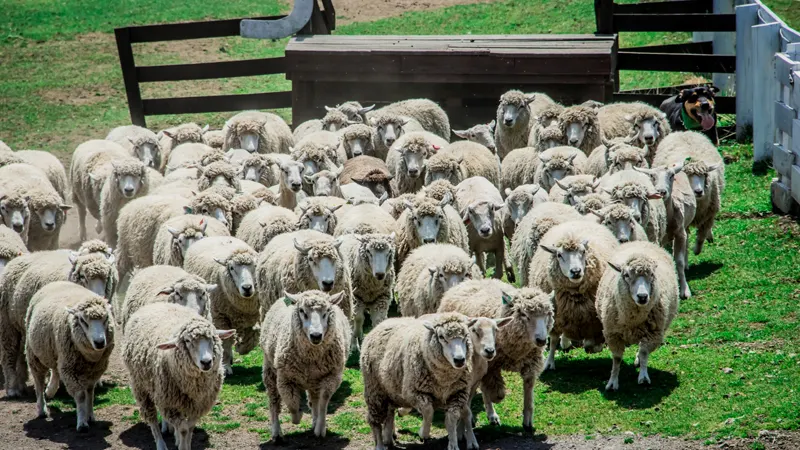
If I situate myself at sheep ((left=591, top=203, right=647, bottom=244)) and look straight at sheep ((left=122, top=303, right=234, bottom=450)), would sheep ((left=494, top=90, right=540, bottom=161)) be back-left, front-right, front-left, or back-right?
back-right

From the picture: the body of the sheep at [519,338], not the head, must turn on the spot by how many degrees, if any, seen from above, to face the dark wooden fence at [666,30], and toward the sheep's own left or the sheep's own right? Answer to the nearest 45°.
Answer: approximately 135° to the sheep's own left

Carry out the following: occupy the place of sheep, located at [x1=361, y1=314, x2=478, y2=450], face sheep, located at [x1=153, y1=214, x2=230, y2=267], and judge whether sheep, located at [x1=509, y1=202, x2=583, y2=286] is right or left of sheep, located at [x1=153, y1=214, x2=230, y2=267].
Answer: right

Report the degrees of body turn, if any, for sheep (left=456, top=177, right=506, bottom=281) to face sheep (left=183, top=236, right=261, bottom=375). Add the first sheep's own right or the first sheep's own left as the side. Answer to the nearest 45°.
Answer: approximately 45° to the first sheep's own right

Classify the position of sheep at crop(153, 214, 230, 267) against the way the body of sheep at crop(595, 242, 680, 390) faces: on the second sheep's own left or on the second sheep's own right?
on the second sheep's own right

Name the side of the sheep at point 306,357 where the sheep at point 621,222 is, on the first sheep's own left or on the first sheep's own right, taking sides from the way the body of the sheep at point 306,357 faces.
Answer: on the first sheep's own left

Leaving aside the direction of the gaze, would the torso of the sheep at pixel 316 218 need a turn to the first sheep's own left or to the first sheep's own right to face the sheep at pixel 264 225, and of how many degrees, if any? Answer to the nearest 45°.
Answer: approximately 90° to the first sheep's own right

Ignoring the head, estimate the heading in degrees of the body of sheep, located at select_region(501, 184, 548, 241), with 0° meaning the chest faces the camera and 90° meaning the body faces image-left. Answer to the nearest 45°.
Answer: approximately 45°
